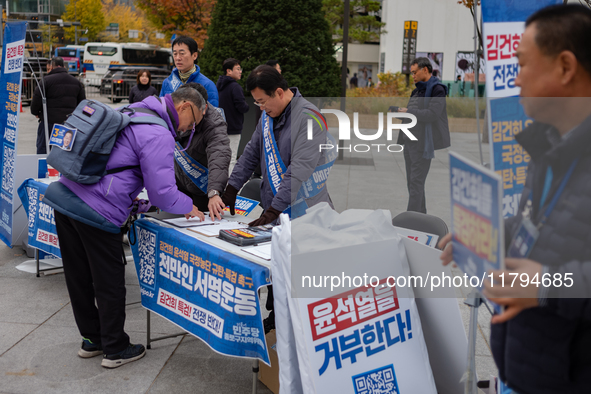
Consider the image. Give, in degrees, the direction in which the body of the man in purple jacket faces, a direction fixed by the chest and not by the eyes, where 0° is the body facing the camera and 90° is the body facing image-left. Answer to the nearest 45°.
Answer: approximately 270°

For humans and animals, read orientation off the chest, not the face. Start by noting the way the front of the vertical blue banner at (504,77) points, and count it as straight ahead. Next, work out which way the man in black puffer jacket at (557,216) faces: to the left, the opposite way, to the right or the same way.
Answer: to the right

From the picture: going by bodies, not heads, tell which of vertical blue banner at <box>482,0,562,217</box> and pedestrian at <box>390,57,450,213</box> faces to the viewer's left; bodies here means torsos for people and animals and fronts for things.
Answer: the pedestrian

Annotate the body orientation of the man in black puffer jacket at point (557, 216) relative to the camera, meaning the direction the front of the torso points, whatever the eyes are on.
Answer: to the viewer's left
